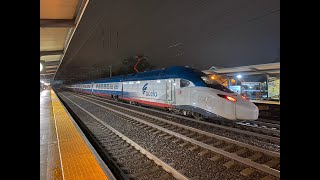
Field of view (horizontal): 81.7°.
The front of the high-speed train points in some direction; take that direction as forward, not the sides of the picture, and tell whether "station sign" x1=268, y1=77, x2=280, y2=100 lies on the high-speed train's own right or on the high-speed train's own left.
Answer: on the high-speed train's own left

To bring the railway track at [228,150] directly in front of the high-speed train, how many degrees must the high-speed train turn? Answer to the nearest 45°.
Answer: approximately 45° to its right

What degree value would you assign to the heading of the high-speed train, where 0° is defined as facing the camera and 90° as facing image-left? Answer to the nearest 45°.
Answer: approximately 315°

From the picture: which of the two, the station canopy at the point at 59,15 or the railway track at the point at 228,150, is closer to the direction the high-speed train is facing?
the railway track
